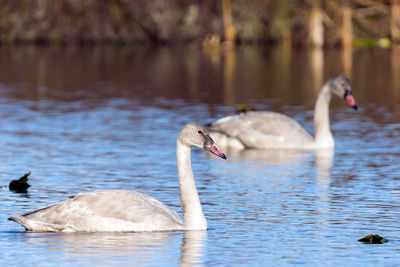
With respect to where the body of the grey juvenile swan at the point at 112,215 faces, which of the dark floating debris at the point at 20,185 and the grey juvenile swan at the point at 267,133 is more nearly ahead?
the grey juvenile swan

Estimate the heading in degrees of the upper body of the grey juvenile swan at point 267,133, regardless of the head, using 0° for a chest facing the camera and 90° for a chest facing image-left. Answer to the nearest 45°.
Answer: approximately 270°

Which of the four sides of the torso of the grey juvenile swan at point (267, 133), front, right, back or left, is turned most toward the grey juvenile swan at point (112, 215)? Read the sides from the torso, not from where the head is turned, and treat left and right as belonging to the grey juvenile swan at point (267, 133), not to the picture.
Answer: right

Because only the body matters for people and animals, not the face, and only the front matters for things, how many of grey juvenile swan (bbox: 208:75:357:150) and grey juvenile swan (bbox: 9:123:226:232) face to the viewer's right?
2

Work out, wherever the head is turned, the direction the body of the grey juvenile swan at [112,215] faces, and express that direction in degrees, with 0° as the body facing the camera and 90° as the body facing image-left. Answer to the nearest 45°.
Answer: approximately 270°

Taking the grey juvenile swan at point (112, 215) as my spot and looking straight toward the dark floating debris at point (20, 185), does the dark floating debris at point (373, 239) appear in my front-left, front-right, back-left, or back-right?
back-right

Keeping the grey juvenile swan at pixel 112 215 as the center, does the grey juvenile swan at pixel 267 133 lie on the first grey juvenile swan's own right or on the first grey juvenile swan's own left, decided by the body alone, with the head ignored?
on the first grey juvenile swan's own left

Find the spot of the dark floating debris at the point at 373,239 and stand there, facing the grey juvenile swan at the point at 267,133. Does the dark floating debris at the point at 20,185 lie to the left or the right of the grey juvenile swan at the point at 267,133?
left

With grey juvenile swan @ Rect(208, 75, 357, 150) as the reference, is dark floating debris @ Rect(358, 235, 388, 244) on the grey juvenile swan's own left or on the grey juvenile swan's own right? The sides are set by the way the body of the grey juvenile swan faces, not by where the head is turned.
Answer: on the grey juvenile swan's own right
